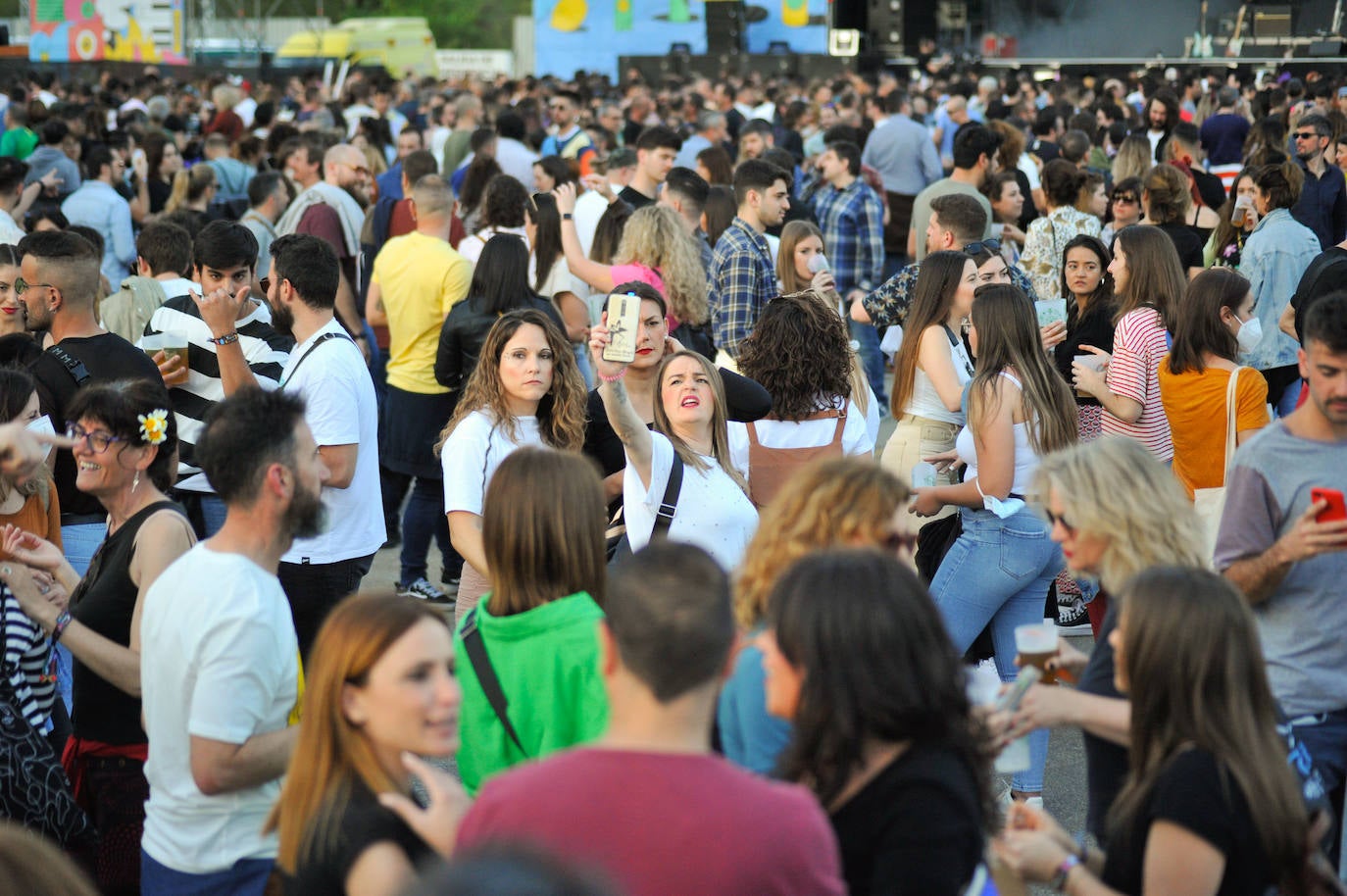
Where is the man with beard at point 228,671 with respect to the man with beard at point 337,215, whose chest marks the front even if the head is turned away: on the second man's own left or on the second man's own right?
on the second man's own right

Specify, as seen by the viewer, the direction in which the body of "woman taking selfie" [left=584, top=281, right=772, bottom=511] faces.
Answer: toward the camera

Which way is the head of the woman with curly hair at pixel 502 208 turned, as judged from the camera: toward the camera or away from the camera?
away from the camera

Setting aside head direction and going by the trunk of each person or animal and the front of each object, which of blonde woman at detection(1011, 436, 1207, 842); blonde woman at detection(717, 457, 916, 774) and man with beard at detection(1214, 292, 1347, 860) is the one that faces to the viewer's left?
blonde woman at detection(1011, 436, 1207, 842)

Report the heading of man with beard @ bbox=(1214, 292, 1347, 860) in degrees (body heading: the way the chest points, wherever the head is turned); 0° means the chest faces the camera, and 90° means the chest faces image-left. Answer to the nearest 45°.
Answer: approximately 0°

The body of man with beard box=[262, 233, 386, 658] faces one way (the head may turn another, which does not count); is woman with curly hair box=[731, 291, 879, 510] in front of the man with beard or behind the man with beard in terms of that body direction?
behind

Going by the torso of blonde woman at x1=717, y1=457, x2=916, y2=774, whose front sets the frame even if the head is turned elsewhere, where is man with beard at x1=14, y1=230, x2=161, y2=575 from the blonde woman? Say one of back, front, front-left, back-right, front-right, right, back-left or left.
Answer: back-left

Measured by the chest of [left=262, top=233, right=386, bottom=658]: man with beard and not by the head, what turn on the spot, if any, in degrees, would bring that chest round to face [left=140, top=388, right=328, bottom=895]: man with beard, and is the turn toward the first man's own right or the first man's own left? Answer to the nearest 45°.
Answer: approximately 90° to the first man's own left

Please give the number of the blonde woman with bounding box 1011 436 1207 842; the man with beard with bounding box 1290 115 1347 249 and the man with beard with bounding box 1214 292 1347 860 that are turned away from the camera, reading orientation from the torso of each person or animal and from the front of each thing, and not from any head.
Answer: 0

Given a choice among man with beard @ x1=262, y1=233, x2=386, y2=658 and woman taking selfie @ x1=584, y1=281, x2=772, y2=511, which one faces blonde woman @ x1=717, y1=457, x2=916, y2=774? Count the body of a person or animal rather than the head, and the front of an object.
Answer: the woman taking selfie

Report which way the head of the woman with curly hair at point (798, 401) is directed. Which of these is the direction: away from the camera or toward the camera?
away from the camera

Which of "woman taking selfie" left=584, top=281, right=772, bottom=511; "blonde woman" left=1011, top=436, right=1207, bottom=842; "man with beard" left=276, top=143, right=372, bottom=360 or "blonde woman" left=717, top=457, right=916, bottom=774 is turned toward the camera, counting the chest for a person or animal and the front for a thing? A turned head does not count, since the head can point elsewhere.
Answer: the woman taking selfie

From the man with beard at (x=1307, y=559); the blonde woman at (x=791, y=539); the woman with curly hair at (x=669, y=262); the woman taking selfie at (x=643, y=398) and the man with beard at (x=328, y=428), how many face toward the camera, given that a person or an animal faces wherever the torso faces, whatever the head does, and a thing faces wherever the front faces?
2

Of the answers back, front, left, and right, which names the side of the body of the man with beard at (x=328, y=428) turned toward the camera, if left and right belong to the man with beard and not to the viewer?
left

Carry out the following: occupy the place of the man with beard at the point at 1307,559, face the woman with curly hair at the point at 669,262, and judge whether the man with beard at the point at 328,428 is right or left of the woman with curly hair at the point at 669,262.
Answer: left

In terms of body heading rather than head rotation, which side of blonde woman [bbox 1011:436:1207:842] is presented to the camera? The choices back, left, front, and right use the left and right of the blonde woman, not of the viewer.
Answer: left

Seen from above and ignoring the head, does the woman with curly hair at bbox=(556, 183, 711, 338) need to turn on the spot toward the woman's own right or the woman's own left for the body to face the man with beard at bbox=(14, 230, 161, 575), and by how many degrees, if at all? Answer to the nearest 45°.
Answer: approximately 135° to the woman's own left

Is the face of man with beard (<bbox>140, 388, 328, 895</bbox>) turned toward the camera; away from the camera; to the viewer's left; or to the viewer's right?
to the viewer's right
